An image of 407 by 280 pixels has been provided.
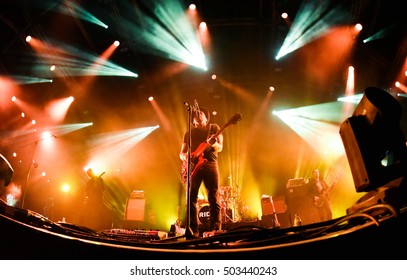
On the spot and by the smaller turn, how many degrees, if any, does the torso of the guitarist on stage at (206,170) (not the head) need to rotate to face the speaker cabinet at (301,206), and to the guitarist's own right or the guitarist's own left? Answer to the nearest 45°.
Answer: approximately 135° to the guitarist's own left

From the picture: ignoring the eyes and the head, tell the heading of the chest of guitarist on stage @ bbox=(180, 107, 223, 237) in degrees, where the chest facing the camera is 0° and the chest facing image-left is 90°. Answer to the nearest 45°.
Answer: approximately 0°

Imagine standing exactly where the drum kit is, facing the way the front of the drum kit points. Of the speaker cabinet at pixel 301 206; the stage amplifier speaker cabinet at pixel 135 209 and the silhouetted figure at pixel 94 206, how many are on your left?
1

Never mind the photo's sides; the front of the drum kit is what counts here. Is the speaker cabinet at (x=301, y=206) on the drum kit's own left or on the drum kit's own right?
on the drum kit's own left

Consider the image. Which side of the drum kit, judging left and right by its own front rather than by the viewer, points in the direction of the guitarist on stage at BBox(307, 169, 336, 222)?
left

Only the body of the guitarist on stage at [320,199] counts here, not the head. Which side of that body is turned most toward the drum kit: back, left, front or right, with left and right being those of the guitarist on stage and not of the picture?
right

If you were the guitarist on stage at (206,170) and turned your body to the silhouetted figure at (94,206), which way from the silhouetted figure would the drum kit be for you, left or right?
right
